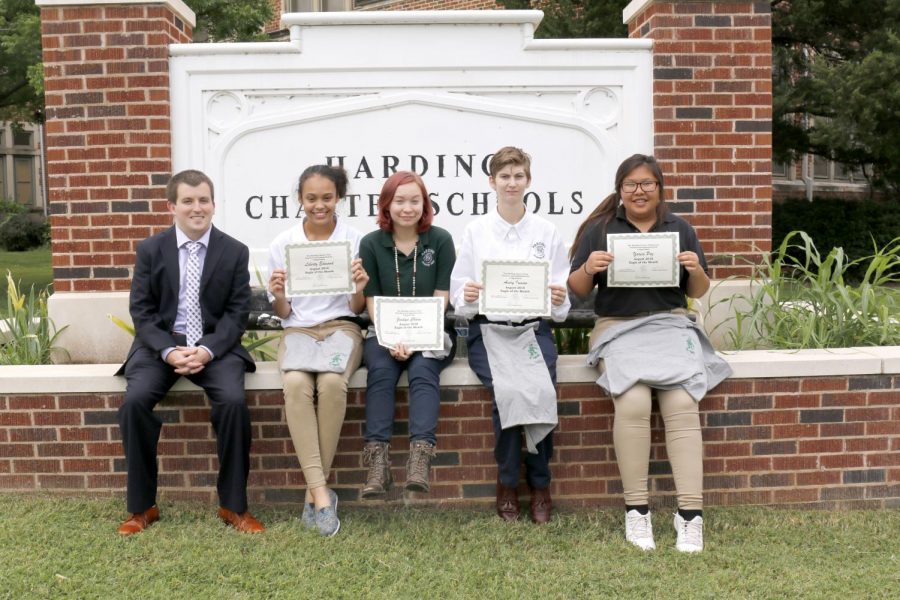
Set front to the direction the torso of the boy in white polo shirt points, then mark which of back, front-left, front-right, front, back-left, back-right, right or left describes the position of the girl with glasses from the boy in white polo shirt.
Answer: left

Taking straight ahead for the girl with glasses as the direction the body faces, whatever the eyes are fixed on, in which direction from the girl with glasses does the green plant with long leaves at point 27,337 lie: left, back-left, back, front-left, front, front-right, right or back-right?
right

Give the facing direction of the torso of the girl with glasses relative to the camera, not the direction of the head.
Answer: toward the camera

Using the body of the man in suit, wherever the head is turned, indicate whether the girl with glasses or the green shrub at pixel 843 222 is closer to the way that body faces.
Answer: the girl with glasses

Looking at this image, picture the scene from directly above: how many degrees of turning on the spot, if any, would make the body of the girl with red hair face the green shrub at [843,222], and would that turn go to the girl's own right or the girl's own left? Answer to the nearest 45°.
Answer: approximately 135° to the girl's own left

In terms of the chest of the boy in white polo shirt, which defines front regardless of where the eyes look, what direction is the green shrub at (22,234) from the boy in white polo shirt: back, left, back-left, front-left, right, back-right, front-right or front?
back-right

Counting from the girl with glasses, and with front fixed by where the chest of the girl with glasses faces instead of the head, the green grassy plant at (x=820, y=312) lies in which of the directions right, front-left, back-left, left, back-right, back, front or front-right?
back-left

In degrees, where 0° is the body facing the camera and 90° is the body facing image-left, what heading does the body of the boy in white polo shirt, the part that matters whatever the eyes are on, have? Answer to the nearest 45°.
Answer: approximately 0°

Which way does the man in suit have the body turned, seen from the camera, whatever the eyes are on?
toward the camera
